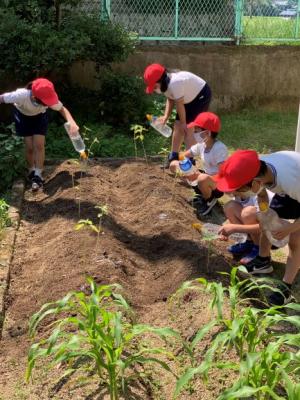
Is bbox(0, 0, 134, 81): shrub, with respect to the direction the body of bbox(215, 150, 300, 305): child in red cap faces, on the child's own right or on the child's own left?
on the child's own right

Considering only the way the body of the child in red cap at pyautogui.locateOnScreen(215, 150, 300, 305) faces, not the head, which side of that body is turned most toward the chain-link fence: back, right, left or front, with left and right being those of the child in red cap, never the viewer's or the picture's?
right

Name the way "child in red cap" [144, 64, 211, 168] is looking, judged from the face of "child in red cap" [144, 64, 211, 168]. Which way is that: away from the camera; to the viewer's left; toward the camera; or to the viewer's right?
to the viewer's left

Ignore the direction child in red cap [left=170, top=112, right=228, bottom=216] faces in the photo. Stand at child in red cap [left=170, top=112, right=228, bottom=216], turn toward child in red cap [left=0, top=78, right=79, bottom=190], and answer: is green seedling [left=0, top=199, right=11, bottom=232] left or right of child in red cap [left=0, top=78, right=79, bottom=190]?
left

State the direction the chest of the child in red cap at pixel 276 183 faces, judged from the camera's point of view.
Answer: to the viewer's left

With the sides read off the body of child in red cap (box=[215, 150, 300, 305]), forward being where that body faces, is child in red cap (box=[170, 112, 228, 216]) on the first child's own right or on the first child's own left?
on the first child's own right

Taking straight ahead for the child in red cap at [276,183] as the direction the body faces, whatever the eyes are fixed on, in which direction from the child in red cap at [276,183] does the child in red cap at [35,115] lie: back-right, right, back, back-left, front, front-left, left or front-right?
front-right

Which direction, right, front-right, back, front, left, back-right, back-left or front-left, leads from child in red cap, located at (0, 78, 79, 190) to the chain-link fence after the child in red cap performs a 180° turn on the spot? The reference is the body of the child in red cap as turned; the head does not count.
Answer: front-right

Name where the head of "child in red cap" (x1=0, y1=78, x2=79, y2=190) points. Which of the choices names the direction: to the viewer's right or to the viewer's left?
to the viewer's right
